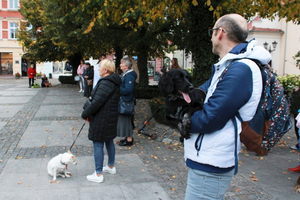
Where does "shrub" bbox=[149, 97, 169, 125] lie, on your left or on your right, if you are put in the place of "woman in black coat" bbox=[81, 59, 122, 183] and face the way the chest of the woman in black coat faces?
on your right

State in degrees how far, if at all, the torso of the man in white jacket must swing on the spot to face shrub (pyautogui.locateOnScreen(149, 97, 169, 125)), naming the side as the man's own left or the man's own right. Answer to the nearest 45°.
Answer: approximately 90° to the man's own right

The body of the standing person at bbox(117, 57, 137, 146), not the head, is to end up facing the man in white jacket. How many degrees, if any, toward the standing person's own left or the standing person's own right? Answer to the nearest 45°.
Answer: approximately 90° to the standing person's own left

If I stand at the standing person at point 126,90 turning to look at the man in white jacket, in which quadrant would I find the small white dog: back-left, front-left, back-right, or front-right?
front-right

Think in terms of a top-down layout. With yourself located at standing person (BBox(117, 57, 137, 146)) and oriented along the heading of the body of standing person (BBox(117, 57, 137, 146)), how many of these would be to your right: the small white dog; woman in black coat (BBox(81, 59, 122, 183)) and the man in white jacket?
0

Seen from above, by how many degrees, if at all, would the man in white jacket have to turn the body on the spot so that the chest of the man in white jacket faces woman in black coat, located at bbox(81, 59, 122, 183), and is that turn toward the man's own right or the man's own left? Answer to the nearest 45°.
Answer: approximately 45° to the man's own right

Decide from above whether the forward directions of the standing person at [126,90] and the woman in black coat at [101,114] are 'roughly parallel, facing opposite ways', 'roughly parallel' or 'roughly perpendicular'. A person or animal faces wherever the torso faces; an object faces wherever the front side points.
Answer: roughly parallel

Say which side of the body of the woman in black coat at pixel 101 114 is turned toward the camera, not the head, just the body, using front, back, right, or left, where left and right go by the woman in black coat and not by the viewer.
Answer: left

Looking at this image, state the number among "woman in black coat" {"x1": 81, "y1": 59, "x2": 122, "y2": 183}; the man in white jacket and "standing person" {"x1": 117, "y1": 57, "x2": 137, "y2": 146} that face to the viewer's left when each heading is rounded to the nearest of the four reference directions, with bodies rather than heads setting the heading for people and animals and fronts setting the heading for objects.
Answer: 3

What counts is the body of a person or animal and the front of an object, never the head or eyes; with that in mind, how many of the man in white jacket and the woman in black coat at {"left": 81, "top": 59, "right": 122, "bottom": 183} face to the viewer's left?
2

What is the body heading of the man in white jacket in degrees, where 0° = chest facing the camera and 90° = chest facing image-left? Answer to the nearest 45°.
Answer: approximately 90°
